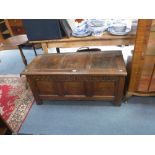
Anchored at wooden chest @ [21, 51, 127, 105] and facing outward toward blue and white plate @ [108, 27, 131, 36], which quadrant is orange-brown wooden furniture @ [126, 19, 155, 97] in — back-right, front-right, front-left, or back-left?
front-right

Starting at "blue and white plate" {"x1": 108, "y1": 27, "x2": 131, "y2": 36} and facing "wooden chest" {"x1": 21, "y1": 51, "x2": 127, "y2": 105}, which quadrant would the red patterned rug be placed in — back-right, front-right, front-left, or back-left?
front-right

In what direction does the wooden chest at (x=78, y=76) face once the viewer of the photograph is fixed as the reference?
facing the viewer

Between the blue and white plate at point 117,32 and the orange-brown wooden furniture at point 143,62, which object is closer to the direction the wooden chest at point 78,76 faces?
the orange-brown wooden furniture

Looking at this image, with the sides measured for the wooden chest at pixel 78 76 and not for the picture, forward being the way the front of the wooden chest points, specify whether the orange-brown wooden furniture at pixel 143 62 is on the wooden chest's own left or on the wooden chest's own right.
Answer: on the wooden chest's own left

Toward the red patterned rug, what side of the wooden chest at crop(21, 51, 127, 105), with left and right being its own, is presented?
right

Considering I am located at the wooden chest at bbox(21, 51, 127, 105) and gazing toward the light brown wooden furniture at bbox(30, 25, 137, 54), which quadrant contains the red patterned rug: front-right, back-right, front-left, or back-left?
back-left

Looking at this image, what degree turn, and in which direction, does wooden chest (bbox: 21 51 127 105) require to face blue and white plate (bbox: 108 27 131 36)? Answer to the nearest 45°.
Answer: approximately 135° to its left
